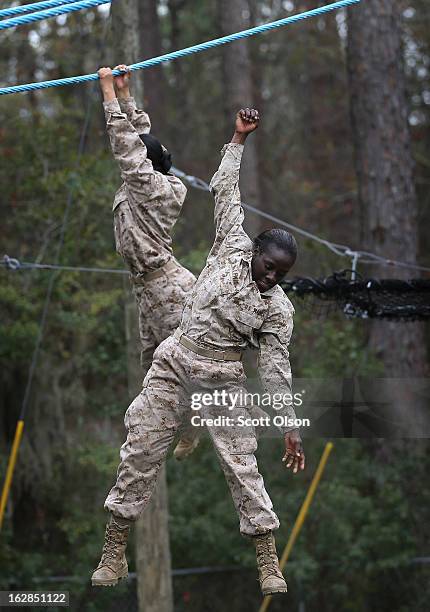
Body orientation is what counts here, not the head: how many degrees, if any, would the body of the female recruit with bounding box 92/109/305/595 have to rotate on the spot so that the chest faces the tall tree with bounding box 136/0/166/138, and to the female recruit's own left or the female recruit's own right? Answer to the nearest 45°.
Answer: approximately 180°

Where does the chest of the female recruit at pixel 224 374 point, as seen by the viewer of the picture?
toward the camera

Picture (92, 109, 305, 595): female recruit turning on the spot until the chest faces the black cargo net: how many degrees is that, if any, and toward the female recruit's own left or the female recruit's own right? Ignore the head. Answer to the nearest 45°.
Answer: approximately 135° to the female recruit's own left

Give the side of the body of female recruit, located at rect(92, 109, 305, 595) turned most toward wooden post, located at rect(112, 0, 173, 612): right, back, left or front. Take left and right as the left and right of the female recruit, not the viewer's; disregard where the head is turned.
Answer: back
